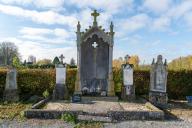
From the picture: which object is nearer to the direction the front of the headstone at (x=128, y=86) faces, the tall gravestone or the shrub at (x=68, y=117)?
the shrub

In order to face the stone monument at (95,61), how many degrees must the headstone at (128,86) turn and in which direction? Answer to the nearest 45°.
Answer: approximately 90° to its right

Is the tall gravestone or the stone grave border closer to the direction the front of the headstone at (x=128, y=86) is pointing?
the stone grave border

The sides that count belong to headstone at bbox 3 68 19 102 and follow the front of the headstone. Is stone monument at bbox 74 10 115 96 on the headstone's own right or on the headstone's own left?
on the headstone's own left

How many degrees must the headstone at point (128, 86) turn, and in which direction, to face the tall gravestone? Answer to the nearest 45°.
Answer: approximately 90° to its left

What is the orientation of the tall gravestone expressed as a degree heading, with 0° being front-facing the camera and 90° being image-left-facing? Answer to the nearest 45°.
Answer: approximately 0°

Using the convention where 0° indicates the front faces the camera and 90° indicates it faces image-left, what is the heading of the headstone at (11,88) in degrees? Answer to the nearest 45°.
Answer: approximately 0°

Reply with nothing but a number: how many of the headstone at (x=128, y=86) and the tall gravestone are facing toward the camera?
2

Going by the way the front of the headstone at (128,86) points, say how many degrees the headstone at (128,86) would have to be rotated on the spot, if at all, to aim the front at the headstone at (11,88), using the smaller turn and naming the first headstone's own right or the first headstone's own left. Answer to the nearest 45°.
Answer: approximately 90° to the first headstone's own right

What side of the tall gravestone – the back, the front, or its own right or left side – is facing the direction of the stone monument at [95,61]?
right
